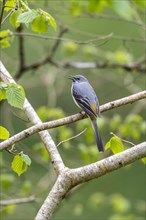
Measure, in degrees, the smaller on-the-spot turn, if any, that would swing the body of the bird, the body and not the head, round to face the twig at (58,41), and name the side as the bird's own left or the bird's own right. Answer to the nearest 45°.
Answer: approximately 45° to the bird's own right

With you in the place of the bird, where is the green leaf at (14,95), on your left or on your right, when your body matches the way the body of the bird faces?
on your left

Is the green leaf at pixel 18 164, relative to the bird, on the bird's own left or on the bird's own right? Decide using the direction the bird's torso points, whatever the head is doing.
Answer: on the bird's own left

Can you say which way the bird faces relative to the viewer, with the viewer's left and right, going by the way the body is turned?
facing away from the viewer and to the left of the viewer
